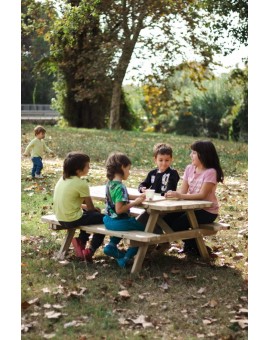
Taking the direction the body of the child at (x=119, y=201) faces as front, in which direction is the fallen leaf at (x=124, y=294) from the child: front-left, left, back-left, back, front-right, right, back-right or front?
right

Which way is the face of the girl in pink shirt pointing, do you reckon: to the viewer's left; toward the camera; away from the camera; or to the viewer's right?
to the viewer's left

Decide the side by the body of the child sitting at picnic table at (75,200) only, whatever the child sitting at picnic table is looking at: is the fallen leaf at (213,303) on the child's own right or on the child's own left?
on the child's own right

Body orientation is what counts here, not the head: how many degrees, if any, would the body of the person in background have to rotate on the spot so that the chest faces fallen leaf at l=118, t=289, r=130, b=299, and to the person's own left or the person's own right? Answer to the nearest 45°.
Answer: approximately 45° to the person's own right

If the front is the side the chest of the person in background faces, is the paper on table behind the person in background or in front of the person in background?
in front

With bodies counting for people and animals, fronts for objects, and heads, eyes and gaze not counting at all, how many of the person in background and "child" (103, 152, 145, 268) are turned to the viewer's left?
0

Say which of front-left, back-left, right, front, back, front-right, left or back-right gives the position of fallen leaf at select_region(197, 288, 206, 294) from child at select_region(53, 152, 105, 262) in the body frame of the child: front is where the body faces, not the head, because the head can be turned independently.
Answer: right

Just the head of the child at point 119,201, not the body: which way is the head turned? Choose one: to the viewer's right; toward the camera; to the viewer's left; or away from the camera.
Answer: to the viewer's right

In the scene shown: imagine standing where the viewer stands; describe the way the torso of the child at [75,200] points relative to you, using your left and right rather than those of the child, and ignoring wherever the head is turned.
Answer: facing away from the viewer and to the right of the viewer

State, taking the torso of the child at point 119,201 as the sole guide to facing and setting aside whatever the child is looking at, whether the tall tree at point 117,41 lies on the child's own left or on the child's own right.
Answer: on the child's own left

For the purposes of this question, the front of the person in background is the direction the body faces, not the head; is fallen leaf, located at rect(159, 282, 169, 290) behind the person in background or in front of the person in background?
in front

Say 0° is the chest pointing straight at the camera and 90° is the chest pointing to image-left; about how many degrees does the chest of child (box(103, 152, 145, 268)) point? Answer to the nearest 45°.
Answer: approximately 270°

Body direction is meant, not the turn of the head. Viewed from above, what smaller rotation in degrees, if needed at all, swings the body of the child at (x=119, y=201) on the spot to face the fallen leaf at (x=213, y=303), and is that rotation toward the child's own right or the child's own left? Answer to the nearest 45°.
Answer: approximately 45° to the child's own right

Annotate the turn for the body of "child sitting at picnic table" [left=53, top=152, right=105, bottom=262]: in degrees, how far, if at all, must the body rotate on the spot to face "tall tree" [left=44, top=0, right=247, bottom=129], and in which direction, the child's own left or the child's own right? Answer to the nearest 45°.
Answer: approximately 45° to the child's own left

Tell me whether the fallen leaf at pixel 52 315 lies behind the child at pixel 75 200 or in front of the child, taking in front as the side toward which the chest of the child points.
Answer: behind
